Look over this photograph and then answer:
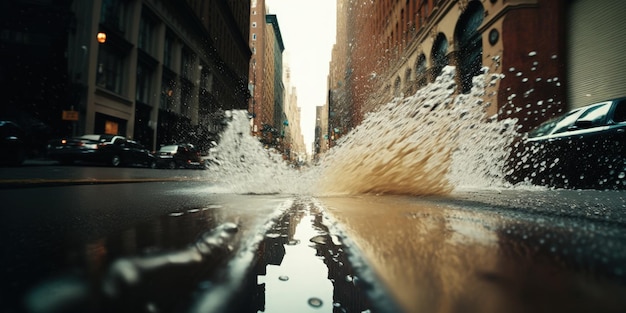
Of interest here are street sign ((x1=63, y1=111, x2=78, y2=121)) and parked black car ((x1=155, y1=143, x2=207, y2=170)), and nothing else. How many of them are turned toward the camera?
1

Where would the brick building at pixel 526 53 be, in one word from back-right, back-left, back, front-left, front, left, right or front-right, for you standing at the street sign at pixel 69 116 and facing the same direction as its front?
front-left

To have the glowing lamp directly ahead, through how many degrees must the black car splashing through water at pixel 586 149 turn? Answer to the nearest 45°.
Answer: approximately 45° to its right

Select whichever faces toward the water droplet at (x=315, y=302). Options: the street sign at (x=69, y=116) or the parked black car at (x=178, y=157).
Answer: the street sign

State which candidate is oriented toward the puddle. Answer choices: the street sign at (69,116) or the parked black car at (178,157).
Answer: the street sign

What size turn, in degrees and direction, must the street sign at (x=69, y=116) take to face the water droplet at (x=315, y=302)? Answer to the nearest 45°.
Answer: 0° — it already faces it

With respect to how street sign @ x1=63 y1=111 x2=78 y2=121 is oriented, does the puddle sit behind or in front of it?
in front
